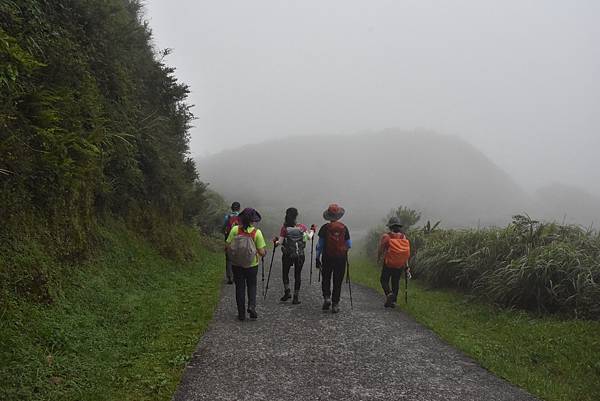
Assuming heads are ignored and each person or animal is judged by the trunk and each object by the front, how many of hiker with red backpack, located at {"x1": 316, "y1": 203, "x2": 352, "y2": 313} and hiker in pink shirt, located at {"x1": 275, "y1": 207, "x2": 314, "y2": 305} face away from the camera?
2

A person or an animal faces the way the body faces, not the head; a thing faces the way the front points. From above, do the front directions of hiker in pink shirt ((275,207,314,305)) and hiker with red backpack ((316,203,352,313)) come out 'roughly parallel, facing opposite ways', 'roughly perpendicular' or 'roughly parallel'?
roughly parallel

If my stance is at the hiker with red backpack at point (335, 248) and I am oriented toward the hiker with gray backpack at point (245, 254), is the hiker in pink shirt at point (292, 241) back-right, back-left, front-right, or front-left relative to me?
front-right

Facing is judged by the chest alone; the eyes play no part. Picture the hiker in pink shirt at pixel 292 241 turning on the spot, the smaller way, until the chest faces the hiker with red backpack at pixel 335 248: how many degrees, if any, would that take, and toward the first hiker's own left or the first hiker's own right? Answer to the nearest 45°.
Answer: approximately 135° to the first hiker's own right

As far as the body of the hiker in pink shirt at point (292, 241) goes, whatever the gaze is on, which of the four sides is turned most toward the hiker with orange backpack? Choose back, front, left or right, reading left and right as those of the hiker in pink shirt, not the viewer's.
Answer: right

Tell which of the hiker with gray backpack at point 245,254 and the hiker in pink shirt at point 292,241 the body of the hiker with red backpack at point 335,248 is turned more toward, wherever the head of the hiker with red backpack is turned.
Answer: the hiker in pink shirt

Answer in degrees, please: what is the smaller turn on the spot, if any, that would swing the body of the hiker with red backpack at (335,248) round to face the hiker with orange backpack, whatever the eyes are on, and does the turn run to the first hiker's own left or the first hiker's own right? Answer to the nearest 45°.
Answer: approximately 45° to the first hiker's own right

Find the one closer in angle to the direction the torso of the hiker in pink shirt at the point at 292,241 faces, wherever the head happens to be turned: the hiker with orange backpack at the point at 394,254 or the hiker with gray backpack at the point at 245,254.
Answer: the hiker with orange backpack

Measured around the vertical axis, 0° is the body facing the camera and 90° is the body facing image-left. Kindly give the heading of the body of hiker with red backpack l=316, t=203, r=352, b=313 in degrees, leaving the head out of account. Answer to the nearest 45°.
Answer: approximately 180°

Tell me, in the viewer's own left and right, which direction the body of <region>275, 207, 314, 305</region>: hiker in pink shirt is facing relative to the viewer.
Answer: facing away from the viewer

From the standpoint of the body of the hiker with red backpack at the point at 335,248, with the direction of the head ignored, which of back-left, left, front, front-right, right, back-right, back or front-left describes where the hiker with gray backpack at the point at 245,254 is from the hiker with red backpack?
back-left
